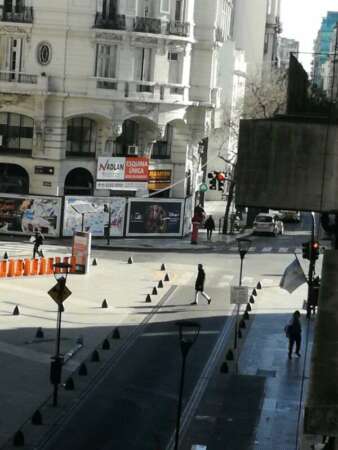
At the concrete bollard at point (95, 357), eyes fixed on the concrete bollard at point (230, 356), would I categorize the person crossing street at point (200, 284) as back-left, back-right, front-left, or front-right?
front-left

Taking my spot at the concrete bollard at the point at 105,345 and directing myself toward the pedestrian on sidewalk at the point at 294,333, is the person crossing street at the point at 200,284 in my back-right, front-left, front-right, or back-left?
front-left

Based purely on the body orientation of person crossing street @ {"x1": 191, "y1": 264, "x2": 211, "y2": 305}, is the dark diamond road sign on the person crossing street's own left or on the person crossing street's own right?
on the person crossing street's own left

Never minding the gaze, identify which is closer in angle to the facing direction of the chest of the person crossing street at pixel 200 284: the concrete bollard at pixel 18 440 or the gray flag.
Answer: the concrete bollard

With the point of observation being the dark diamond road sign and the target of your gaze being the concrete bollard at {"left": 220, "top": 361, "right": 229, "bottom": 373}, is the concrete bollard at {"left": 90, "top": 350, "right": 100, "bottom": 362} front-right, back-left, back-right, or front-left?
front-left

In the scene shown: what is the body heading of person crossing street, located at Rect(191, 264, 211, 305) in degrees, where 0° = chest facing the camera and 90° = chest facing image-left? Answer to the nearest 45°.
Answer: approximately 90°

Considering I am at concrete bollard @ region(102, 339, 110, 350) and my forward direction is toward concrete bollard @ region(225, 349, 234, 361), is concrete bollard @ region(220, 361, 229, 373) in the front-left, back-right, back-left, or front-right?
front-right

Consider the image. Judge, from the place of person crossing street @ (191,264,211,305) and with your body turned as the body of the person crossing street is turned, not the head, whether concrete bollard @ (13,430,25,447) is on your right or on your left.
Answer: on your left

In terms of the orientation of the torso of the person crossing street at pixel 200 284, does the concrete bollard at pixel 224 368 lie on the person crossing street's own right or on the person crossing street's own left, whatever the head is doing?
on the person crossing street's own left

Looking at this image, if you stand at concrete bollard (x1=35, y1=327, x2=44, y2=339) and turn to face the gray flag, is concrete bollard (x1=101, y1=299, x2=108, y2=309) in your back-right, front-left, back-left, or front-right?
front-left
